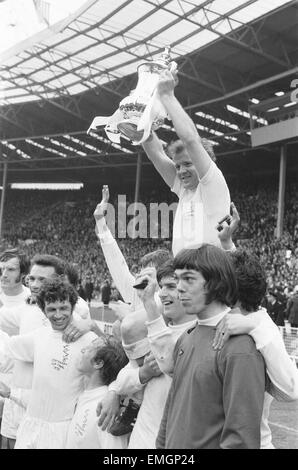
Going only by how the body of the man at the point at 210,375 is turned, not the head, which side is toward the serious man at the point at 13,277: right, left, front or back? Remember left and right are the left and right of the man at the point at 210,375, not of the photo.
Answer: right

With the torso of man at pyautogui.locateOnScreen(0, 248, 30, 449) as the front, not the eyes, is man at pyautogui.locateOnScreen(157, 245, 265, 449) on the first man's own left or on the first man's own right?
on the first man's own left

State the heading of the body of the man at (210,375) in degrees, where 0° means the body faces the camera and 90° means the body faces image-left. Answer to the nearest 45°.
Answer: approximately 45°

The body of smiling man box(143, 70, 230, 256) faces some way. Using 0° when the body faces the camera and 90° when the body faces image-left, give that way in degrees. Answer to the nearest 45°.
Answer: approximately 45°

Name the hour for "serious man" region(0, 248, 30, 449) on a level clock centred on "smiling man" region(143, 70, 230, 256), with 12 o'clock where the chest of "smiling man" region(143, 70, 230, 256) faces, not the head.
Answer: "serious man" region(0, 248, 30, 449) is roughly at 3 o'clock from "smiling man" region(143, 70, 230, 256).
